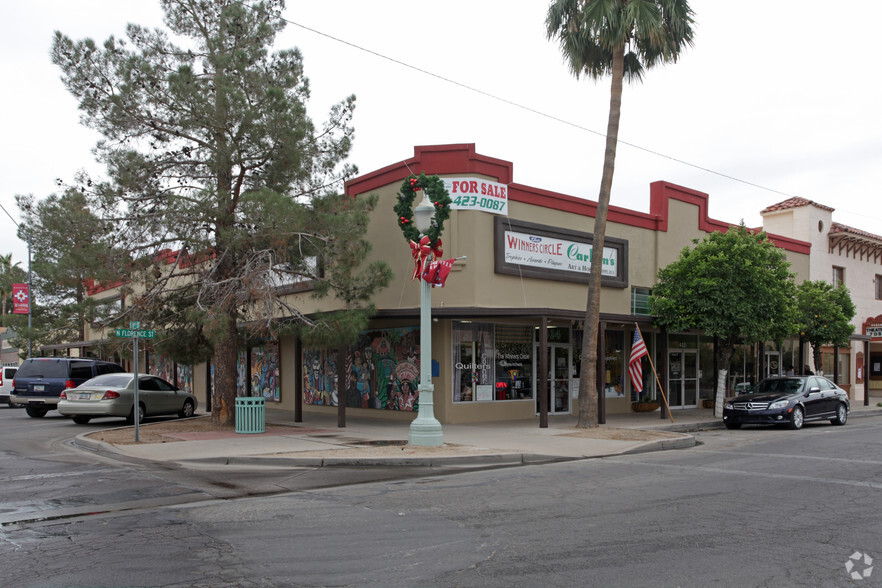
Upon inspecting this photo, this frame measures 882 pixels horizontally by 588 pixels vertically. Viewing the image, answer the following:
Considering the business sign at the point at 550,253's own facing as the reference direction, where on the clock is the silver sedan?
The silver sedan is roughly at 4 o'clock from the business sign.

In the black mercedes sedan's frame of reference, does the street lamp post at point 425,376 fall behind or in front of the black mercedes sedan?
in front

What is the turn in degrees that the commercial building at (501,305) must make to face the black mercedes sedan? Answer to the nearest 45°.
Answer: approximately 45° to its left

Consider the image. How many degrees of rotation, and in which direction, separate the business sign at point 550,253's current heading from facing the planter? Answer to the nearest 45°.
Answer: approximately 90° to its left

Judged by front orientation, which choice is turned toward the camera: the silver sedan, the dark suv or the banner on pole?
the banner on pole

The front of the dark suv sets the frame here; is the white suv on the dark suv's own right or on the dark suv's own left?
on the dark suv's own left

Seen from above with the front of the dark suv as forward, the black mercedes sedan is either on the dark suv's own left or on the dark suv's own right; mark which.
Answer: on the dark suv's own right

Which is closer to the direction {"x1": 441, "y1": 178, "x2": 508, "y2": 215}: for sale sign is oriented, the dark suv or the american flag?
the american flag

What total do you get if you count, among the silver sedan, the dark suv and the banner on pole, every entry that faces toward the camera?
1

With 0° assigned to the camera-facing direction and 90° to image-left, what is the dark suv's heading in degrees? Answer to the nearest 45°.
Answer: approximately 225°

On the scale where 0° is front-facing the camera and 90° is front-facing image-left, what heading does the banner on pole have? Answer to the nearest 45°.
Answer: approximately 0°

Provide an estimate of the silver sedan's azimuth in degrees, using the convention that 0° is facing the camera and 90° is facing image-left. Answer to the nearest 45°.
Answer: approximately 225°

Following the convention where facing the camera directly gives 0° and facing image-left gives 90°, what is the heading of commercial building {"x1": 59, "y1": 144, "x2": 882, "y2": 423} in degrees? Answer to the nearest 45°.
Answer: approximately 315°
